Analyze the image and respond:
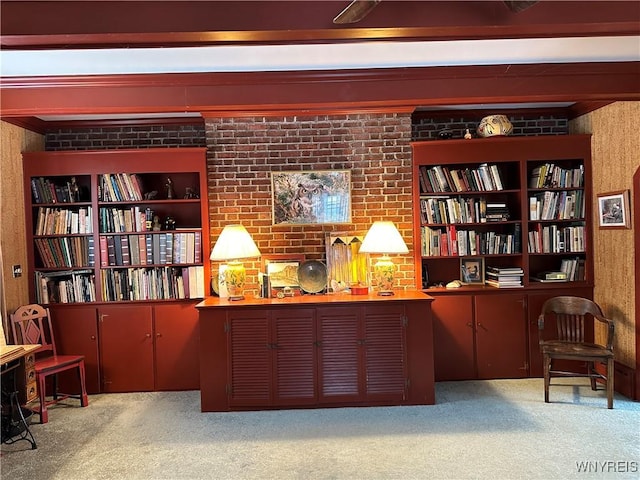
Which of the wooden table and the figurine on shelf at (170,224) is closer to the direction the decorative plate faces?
the wooden table

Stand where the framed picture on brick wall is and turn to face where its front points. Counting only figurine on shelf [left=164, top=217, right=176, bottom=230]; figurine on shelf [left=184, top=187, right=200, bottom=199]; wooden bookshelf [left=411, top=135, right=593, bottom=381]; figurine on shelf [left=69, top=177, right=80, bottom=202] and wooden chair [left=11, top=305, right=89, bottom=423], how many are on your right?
4

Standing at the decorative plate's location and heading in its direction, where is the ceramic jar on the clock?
The ceramic jar is roughly at 9 o'clock from the decorative plate.

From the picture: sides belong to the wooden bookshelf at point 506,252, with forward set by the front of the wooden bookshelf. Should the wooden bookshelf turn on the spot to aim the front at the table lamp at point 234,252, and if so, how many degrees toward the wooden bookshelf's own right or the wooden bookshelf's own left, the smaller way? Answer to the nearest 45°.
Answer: approximately 45° to the wooden bookshelf's own right

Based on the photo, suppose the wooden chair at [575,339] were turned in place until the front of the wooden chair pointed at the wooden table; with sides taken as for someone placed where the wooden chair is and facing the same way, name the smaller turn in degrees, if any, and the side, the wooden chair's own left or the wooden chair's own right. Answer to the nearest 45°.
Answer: approximately 45° to the wooden chair's own right

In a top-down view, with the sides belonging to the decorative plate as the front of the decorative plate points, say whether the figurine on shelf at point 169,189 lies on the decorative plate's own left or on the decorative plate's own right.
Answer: on the decorative plate's own right
